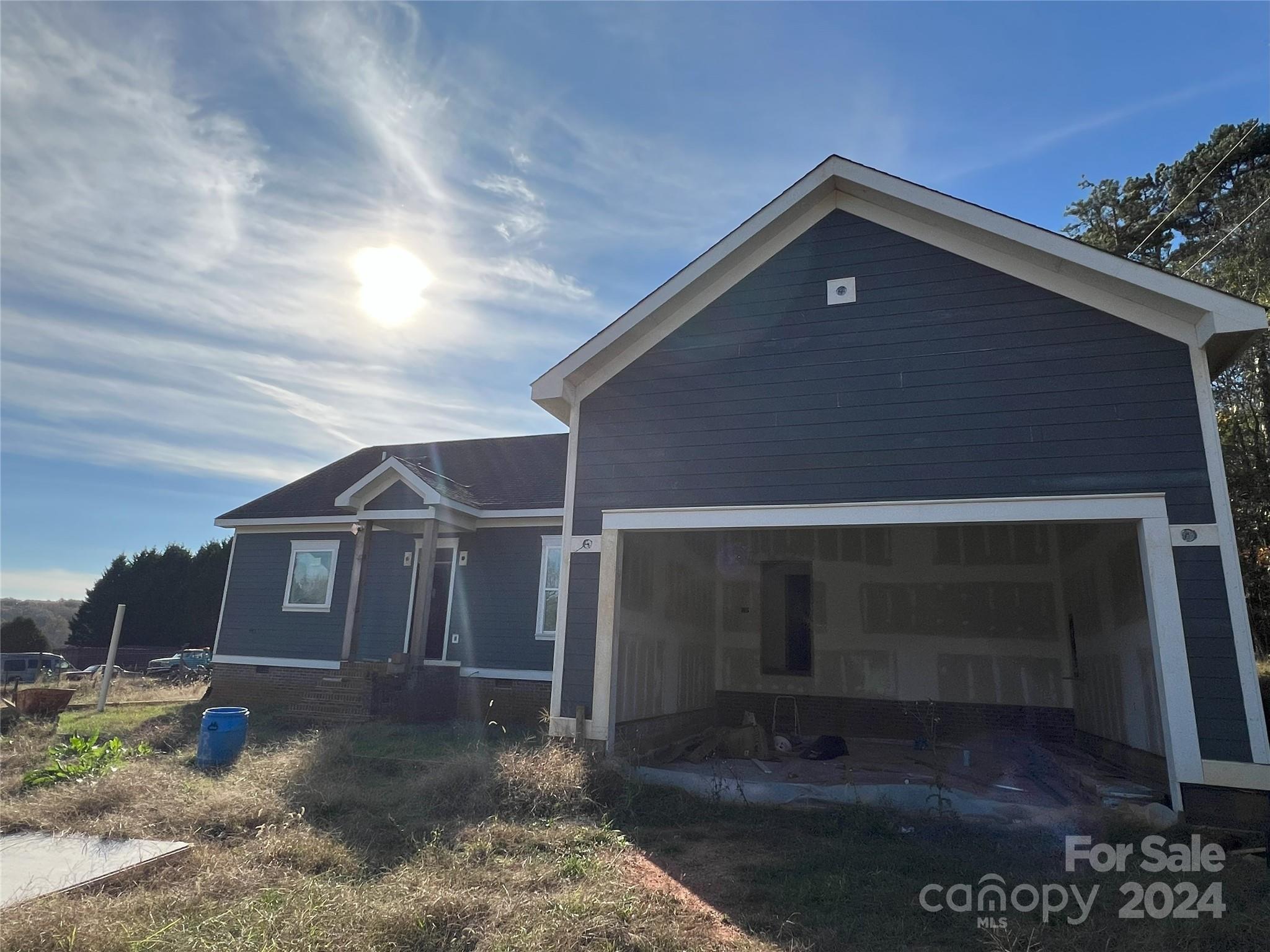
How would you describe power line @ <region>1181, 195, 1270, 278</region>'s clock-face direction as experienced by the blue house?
The power line is roughly at 8 o'clock from the blue house.

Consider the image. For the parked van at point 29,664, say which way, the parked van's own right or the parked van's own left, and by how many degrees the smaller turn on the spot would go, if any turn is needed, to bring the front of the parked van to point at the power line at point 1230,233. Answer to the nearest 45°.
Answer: approximately 45° to the parked van's own right

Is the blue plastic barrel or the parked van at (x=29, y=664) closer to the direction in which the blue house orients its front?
the blue plastic barrel

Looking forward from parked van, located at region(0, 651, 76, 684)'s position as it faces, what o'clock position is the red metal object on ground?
The red metal object on ground is roughly at 3 o'clock from the parked van.

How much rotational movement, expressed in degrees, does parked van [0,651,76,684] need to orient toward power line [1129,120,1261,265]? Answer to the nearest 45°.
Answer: approximately 45° to its right

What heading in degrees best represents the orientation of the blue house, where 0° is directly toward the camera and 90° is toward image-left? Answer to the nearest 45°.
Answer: approximately 0°
